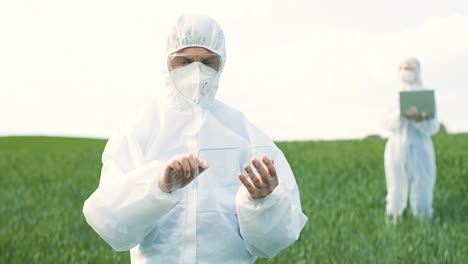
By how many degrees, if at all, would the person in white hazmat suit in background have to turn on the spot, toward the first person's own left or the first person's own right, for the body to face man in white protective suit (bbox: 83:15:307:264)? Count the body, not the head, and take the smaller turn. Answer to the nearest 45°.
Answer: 0° — they already face them

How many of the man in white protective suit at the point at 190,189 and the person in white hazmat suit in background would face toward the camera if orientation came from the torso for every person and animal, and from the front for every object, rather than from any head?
2

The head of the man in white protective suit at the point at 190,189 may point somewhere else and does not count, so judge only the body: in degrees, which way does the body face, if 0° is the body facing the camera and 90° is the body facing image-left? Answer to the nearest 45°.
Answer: approximately 0°

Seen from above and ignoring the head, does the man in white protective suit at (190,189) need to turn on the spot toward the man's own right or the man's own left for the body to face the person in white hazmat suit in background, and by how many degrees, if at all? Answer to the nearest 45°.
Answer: approximately 135° to the man's own left
